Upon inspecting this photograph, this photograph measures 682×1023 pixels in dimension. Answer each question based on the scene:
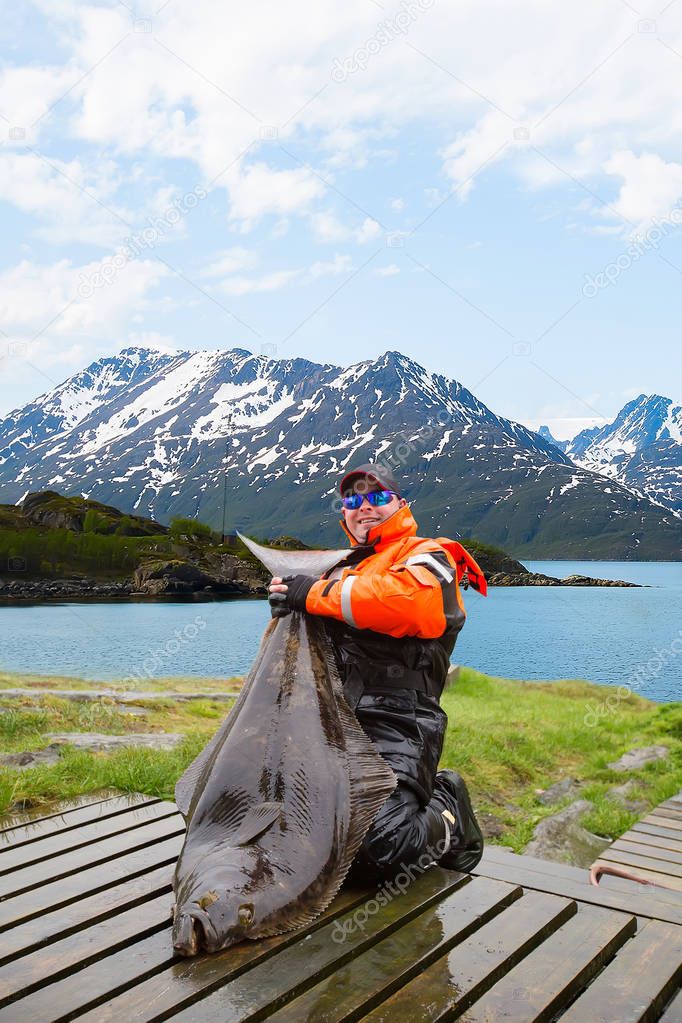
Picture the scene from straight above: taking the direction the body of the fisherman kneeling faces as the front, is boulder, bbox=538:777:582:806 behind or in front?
behind

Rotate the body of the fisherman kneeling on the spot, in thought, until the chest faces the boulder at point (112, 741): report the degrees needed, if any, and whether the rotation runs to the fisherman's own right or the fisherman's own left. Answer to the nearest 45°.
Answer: approximately 90° to the fisherman's own right

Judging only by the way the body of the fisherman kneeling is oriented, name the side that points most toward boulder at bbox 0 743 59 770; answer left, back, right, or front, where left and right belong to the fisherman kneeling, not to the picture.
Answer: right

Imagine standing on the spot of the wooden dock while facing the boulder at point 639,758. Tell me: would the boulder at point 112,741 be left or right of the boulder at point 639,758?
left

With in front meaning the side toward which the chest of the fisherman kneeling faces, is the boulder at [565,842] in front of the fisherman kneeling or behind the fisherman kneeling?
behind

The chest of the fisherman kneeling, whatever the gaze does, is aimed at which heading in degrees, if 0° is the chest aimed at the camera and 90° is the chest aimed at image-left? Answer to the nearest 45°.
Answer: approximately 45°

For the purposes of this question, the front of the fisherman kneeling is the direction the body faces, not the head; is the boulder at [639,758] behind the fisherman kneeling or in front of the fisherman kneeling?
behind
